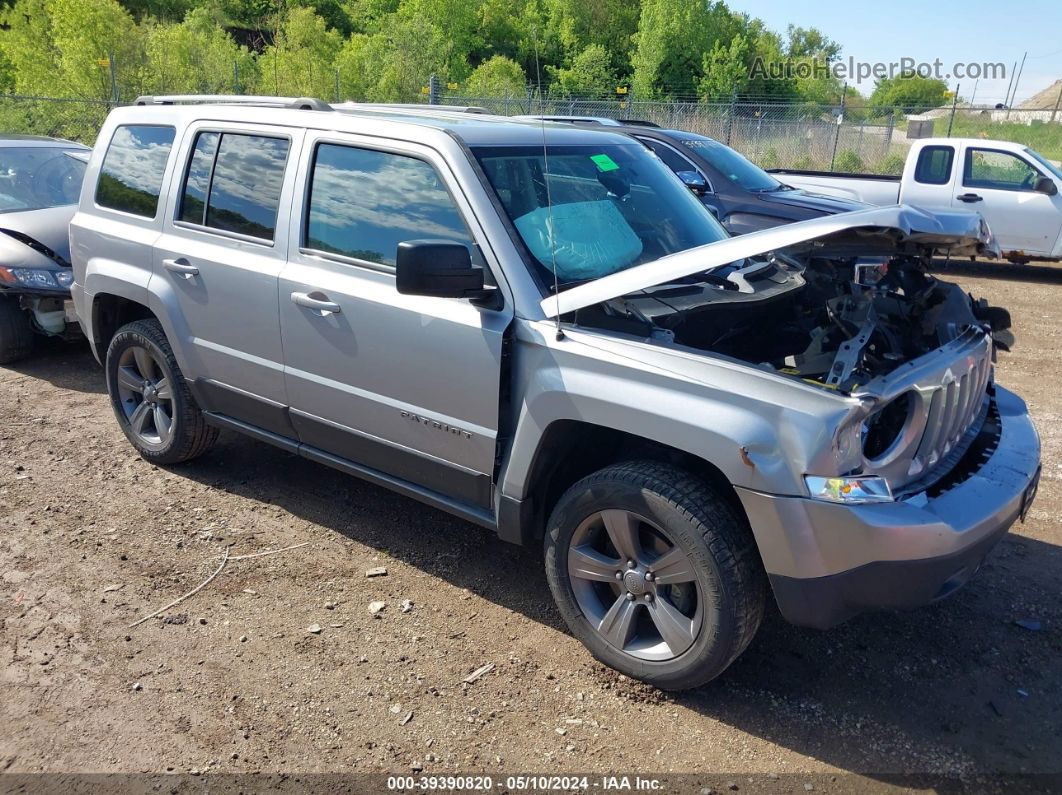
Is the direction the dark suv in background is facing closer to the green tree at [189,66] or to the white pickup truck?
the white pickup truck

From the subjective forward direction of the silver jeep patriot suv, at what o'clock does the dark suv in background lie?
The dark suv in background is roughly at 8 o'clock from the silver jeep patriot suv.

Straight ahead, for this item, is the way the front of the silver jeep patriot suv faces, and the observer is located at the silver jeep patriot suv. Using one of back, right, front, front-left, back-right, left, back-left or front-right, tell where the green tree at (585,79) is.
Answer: back-left

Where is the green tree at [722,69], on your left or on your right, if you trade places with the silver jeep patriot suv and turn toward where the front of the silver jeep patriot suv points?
on your left

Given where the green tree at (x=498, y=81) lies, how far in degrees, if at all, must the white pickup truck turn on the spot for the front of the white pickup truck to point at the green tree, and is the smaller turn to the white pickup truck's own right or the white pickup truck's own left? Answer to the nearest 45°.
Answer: approximately 135° to the white pickup truck's own left

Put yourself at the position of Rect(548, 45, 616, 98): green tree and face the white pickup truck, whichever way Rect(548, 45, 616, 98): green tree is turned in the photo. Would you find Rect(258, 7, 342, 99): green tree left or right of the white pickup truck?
right

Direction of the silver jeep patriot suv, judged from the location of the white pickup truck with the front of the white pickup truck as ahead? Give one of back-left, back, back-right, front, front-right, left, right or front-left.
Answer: right

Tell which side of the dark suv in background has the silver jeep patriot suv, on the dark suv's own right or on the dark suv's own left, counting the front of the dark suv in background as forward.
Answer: on the dark suv's own right

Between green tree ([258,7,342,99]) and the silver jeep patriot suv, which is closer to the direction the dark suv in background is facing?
the silver jeep patriot suv

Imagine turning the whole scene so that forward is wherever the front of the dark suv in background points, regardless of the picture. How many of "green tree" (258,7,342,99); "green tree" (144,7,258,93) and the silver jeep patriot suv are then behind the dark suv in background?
2

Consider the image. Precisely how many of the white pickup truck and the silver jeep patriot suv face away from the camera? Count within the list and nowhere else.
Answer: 0

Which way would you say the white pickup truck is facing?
to the viewer's right

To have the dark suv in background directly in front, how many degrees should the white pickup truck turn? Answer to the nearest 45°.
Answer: approximately 135° to its right
